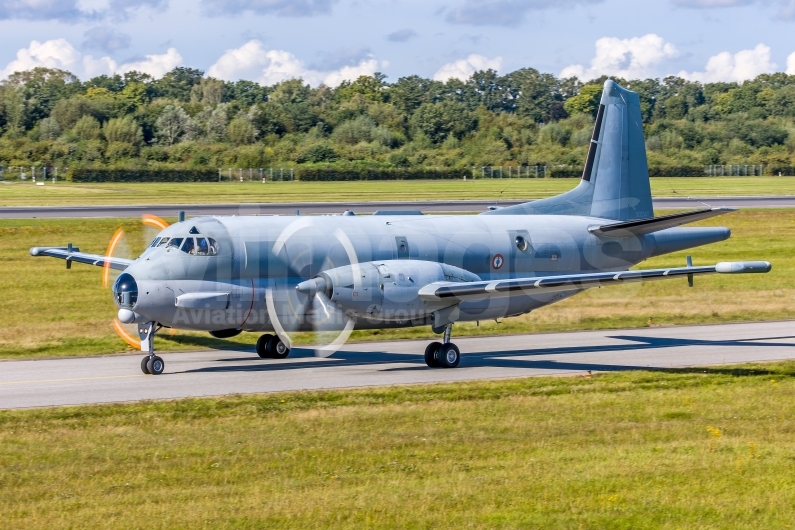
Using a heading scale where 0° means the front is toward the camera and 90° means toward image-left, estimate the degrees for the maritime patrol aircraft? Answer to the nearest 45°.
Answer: approximately 45°
